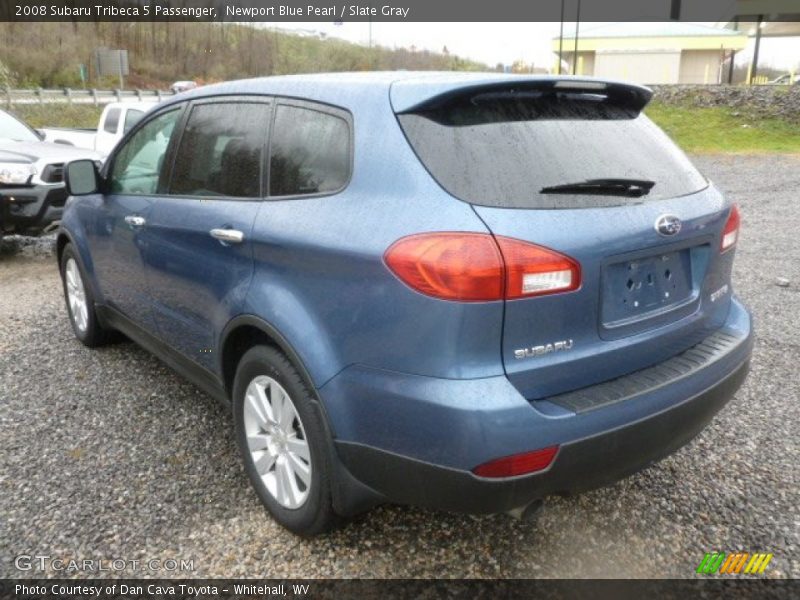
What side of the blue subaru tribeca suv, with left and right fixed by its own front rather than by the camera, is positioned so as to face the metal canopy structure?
right

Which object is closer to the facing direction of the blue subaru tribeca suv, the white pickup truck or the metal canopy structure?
the white pickup truck

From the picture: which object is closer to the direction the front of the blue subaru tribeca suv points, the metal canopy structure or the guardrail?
the guardrail

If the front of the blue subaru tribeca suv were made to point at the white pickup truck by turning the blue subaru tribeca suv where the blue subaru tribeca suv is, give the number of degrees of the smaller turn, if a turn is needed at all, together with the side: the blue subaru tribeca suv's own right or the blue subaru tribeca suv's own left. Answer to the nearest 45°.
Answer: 0° — it already faces it

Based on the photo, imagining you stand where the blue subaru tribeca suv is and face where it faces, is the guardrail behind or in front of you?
in front

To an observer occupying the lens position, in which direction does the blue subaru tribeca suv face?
facing away from the viewer and to the left of the viewer
